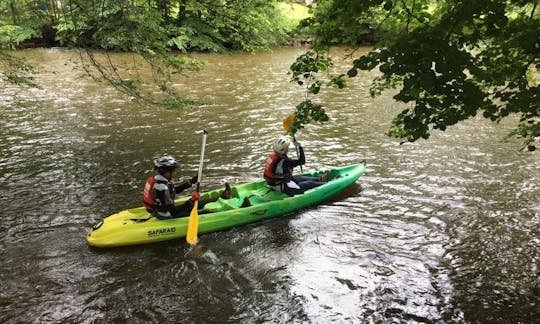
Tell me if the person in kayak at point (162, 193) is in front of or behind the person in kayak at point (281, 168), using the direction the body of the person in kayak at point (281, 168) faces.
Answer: behind

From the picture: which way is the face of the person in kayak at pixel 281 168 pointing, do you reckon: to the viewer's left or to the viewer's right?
to the viewer's right

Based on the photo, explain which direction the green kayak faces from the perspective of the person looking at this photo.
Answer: facing away from the viewer and to the right of the viewer

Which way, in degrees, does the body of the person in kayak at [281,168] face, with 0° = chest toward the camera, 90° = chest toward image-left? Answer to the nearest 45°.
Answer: approximately 225°
